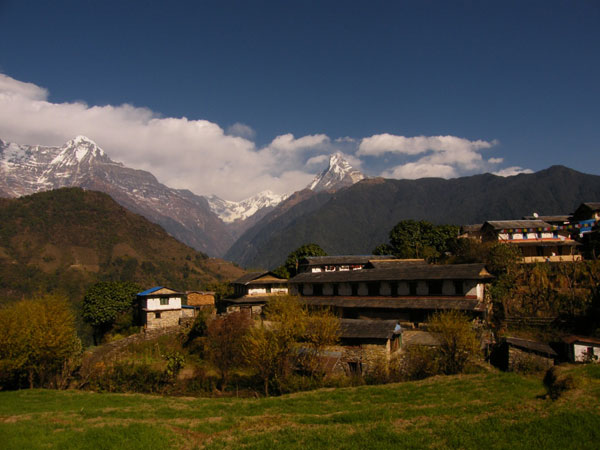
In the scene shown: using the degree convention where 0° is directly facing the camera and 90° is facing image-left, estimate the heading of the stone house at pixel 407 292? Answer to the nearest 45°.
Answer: approximately 0°

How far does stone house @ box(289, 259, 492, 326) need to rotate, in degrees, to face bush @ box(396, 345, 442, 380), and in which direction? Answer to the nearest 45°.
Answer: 0° — it already faces it

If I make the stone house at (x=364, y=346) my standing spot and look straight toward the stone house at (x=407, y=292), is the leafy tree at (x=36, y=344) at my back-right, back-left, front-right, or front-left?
back-left

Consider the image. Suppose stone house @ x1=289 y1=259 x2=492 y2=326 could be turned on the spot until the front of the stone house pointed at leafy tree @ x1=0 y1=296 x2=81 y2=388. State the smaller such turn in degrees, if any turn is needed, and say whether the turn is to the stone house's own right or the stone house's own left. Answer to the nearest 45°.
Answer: approximately 45° to the stone house's own right

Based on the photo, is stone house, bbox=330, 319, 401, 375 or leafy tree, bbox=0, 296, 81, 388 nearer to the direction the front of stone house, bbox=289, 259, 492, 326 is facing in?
the stone house
